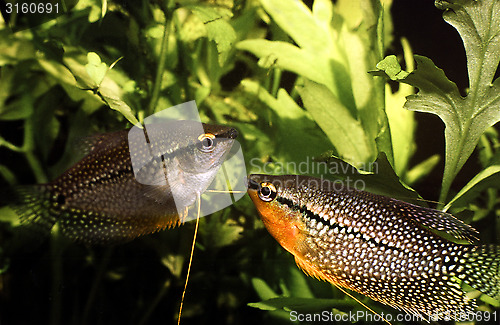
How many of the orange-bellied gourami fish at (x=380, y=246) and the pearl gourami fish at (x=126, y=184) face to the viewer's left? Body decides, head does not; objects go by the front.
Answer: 1

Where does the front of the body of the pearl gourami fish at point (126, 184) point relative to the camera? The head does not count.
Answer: to the viewer's right

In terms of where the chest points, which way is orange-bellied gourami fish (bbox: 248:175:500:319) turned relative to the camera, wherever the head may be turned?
to the viewer's left

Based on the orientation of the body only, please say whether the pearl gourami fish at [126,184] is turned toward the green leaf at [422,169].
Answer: yes
